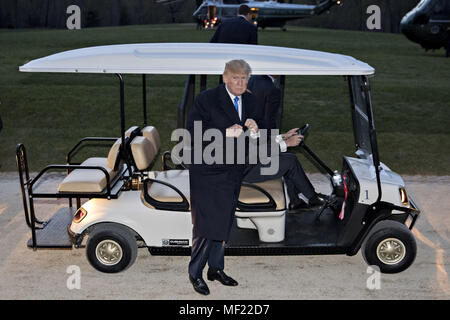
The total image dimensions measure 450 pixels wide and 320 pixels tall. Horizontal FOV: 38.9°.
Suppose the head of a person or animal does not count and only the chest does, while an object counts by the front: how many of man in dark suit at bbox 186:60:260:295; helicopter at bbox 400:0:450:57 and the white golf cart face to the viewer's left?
1

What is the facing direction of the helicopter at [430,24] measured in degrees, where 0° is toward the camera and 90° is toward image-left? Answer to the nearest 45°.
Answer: approximately 90°

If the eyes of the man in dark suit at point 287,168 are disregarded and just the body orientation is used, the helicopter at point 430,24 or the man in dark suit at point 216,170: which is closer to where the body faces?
the helicopter

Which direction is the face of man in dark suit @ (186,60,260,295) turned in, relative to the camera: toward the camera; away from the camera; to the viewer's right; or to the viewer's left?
toward the camera

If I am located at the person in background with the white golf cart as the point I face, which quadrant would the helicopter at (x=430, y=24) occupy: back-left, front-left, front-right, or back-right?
back-left

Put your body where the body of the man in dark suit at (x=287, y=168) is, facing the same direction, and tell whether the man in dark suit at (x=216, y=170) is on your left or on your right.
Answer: on your right

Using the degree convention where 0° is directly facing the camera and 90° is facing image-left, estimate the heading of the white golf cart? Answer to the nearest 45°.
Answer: approximately 270°

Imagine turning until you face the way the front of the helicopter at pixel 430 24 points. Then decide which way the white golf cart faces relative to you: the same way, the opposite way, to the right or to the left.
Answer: the opposite way

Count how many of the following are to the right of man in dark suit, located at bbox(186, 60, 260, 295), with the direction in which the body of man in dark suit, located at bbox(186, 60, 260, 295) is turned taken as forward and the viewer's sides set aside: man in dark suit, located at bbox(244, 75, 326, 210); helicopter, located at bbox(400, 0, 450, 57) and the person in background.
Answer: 0

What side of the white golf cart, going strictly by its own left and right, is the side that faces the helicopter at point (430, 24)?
left

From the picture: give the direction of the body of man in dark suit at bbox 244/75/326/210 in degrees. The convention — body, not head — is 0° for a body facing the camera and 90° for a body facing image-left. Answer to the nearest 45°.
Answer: approximately 270°

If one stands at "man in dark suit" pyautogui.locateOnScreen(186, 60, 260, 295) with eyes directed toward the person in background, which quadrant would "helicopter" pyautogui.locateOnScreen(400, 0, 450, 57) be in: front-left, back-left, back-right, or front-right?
front-right

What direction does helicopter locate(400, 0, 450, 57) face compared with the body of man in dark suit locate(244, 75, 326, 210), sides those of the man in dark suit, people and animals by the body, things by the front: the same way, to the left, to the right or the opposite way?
the opposite way

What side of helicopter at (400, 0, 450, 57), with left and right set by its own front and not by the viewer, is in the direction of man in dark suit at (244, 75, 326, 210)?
left
